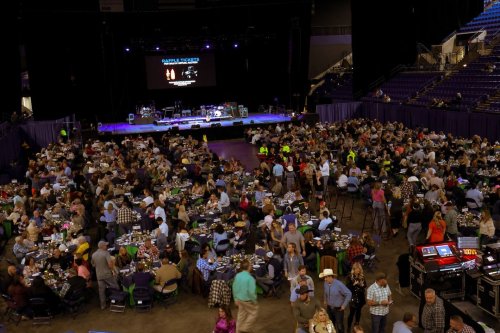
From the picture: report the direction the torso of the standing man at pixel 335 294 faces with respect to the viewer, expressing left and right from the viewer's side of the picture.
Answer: facing the viewer and to the left of the viewer

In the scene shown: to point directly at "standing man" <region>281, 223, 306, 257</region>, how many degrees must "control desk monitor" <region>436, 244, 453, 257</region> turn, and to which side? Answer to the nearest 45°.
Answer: approximately 90° to its right

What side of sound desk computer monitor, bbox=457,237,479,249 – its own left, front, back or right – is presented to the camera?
front

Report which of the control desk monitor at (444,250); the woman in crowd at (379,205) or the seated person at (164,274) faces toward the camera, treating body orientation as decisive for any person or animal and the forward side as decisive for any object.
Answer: the control desk monitor

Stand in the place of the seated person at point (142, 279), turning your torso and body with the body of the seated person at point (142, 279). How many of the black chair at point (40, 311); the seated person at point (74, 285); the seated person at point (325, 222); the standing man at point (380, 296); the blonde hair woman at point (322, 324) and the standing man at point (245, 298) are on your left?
2

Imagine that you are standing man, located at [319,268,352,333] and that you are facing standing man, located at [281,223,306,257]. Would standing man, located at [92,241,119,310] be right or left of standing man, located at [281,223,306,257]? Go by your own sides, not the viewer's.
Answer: left

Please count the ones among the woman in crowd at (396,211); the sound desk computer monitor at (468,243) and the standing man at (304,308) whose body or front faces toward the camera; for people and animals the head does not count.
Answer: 2

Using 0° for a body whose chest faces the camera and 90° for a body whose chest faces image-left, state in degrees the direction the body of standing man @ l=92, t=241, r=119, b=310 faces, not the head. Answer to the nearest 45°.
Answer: approximately 225°

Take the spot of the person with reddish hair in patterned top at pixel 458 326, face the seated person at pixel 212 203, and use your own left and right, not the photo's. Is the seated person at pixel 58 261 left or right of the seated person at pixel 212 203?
left

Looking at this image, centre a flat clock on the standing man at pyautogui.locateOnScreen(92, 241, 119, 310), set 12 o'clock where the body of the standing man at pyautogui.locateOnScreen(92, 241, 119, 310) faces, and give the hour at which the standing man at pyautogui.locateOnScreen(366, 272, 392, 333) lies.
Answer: the standing man at pyautogui.locateOnScreen(366, 272, 392, 333) is roughly at 3 o'clock from the standing man at pyautogui.locateOnScreen(92, 241, 119, 310).

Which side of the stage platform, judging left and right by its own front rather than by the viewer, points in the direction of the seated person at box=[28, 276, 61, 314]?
front

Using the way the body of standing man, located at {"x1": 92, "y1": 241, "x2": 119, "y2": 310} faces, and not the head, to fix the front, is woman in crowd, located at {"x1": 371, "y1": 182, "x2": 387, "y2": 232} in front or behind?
in front

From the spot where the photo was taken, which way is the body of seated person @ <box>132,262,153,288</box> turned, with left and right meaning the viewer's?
facing away from the viewer

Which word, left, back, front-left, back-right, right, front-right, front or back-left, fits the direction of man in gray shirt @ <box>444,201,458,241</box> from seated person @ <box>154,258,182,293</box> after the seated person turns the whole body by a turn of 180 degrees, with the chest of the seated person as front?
left
